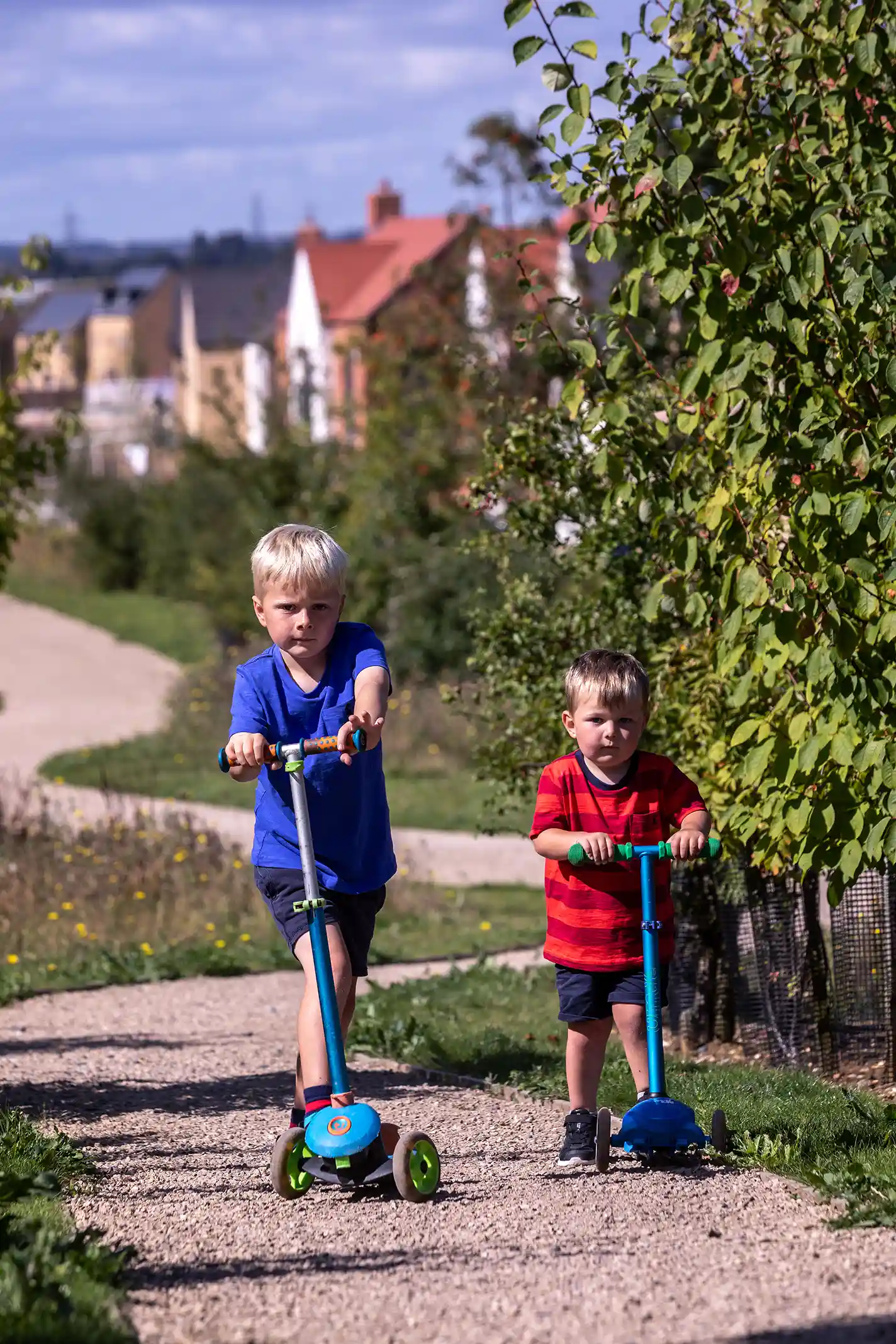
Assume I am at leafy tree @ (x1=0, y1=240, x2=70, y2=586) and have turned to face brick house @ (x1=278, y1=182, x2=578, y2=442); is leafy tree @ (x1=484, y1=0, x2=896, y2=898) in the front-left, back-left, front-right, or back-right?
back-right

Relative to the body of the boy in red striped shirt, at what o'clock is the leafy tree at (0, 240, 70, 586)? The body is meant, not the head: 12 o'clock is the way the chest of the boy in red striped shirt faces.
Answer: The leafy tree is roughly at 5 o'clock from the boy in red striped shirt.

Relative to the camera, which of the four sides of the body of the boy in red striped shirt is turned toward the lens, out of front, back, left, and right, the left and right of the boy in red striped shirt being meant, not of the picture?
front

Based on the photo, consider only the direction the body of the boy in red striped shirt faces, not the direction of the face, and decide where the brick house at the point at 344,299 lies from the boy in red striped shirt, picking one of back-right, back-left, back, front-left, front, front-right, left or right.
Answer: back
